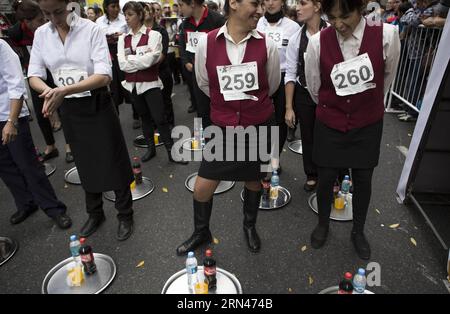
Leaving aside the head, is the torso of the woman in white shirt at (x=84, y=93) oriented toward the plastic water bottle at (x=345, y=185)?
no

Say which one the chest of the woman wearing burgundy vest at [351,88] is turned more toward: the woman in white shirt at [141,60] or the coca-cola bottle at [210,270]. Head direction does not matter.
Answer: the coca-cola bottle

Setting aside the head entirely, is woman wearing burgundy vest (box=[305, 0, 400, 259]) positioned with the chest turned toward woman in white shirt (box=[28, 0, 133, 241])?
no

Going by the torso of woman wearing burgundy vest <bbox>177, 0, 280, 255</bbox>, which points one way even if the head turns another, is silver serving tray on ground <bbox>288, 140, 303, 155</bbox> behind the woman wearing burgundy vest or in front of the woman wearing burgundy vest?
behind

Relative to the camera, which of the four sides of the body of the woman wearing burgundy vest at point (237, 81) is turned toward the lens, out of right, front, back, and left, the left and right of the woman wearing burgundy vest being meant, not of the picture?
front

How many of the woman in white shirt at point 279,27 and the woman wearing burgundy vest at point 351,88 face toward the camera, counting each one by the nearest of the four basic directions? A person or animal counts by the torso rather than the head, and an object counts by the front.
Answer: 2

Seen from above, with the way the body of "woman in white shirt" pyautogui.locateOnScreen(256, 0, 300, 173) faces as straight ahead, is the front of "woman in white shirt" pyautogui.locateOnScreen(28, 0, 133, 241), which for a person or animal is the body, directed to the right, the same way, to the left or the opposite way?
the same way

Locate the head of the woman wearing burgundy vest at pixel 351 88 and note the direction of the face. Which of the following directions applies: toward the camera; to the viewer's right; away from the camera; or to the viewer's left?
toward the camera

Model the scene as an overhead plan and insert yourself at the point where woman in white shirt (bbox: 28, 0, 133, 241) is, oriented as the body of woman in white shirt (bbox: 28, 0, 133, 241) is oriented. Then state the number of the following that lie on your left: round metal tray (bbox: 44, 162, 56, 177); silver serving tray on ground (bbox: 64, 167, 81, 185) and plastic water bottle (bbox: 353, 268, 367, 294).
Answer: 1

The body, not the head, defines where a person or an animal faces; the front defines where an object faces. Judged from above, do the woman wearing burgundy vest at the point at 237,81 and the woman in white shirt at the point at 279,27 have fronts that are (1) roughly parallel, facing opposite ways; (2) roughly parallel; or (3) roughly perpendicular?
roughly parallel

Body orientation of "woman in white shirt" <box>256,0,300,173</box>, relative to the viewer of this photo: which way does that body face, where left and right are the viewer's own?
facing the viewer

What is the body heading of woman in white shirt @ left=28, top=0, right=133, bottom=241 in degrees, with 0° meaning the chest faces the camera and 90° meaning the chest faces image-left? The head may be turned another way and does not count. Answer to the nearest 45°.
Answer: approximately 45°

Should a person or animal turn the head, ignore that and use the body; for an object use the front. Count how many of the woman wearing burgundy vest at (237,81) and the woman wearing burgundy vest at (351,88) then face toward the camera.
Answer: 2

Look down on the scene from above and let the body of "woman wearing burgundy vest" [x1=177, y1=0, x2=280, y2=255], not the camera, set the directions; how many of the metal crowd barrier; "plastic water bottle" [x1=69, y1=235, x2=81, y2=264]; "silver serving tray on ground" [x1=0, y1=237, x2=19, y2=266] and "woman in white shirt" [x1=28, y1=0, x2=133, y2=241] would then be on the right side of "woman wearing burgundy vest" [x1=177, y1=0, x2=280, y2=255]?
3

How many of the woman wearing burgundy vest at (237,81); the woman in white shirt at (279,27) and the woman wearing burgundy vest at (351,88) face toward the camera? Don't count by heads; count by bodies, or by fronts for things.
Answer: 3

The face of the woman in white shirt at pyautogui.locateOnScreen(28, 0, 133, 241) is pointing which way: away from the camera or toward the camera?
toward the camera
